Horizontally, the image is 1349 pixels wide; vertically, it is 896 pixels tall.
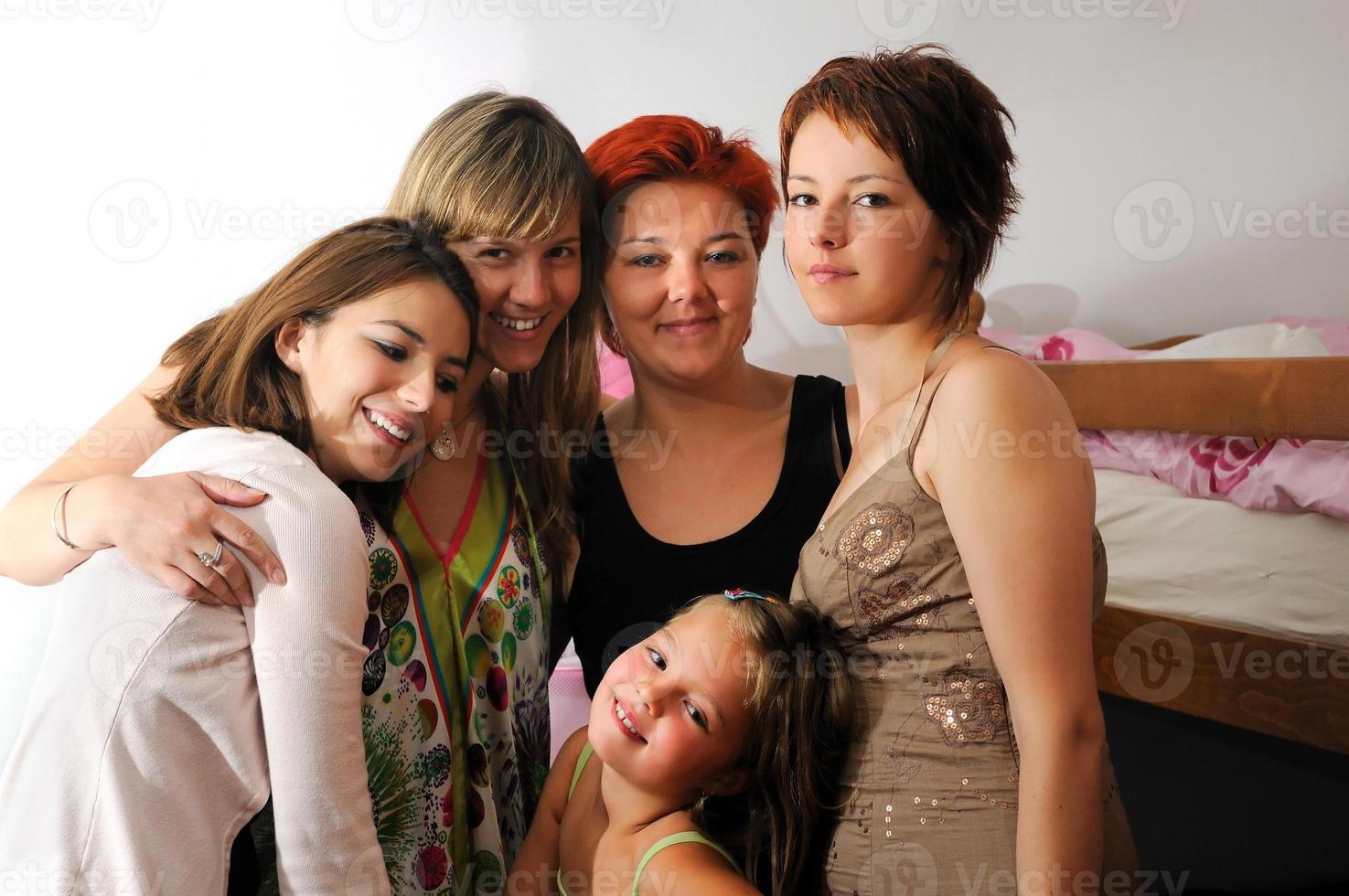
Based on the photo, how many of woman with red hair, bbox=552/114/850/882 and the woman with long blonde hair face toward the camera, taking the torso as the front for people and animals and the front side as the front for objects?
2

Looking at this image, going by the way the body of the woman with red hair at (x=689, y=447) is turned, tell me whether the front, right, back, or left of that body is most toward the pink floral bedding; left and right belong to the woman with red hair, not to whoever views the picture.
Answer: left

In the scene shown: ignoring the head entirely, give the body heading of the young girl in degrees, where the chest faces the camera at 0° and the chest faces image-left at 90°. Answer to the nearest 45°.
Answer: approximately 45°

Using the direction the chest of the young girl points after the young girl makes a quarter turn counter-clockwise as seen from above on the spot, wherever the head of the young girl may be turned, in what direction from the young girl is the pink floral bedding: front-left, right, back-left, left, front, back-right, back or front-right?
left

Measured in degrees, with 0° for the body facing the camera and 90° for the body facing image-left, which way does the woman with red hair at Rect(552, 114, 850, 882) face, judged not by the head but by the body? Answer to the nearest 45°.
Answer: approximately 0°

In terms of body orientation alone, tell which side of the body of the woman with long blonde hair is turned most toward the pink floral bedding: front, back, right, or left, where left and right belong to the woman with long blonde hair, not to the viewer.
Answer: left
